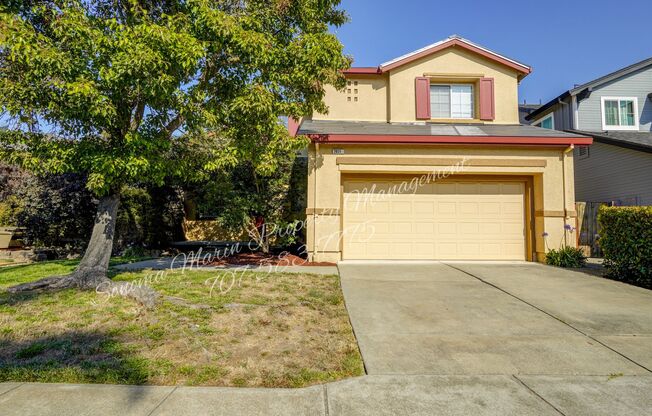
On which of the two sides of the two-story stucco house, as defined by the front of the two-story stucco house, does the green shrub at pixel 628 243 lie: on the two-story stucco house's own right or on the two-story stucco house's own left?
on the two-story stucco house's own left

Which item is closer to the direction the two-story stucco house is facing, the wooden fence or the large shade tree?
the large shade tree

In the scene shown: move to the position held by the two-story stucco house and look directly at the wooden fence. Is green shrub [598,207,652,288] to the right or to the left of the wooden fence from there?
right

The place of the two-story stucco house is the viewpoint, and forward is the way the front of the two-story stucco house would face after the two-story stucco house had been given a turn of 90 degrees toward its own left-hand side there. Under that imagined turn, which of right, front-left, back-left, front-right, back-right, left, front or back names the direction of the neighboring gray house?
front-left

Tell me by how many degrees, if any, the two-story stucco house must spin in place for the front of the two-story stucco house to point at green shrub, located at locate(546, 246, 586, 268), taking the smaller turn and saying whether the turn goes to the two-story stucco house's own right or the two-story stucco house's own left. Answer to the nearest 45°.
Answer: approximately 90° to the two-story stucco house's own left

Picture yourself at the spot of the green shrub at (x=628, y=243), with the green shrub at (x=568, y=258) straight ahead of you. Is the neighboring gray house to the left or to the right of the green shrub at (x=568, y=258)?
right

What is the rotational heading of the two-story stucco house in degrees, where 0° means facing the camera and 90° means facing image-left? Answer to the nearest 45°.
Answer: approximately 0°
